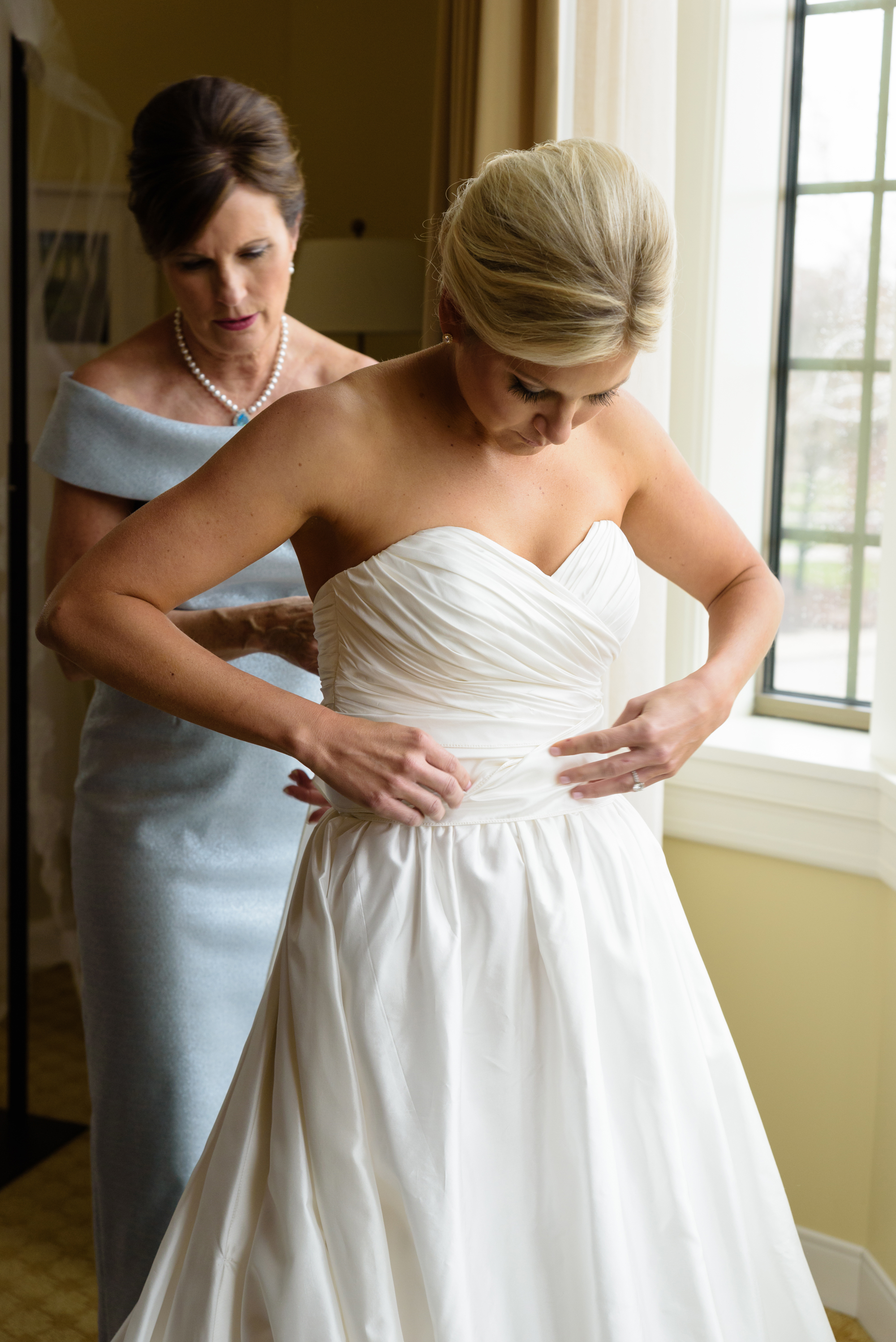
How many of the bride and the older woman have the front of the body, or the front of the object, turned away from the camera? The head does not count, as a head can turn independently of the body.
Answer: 0

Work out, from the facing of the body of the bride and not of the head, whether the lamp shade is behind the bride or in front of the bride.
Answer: behind

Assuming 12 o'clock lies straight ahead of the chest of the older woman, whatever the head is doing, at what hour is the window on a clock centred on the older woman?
The window is roughly at 10 o'clock from the older woman.

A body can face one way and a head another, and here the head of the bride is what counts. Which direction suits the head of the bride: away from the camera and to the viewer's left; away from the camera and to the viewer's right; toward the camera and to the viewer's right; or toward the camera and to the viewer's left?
toward the camera and to the viewer's right

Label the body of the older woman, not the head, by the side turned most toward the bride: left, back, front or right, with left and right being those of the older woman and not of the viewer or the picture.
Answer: front

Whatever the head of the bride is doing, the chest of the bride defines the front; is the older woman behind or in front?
behind

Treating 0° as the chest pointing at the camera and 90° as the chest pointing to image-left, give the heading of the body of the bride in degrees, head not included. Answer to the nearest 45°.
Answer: approximately 315°
